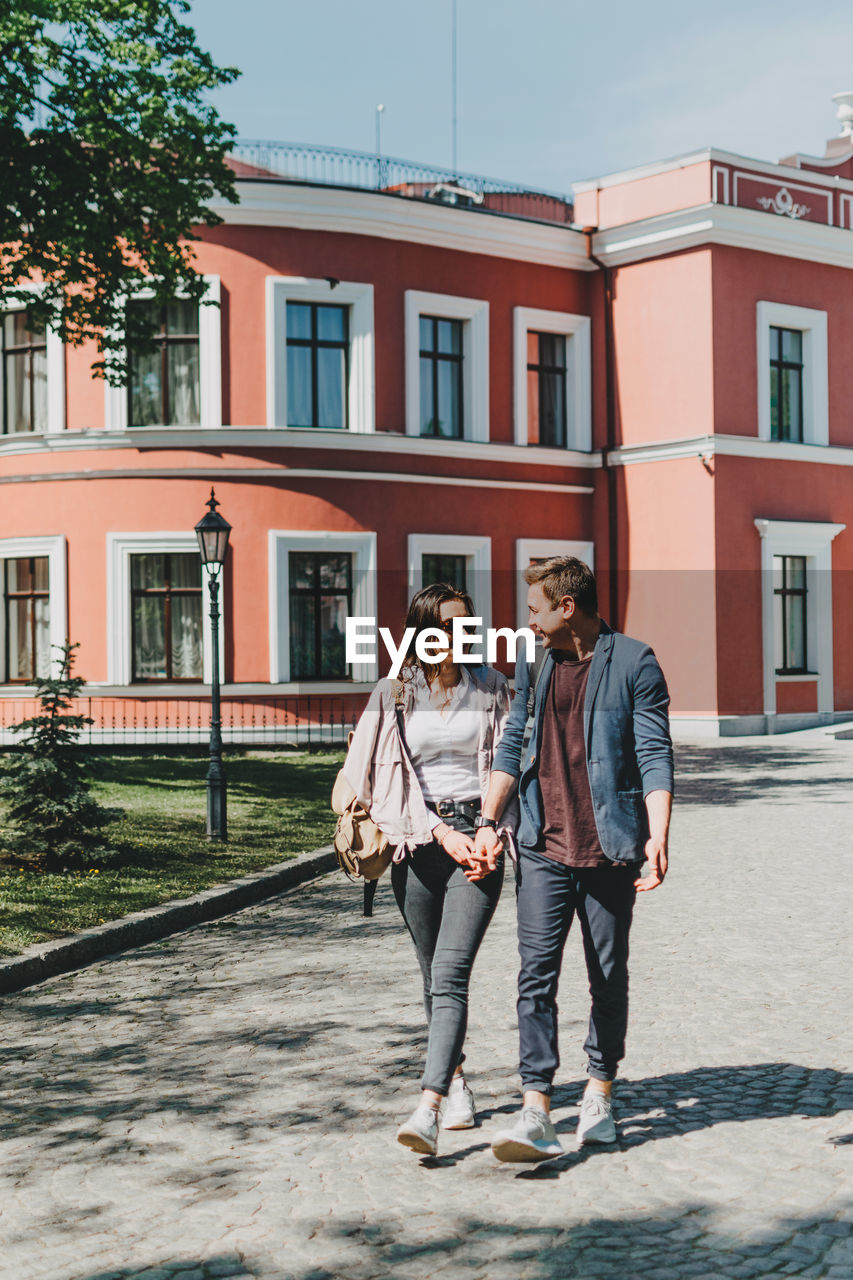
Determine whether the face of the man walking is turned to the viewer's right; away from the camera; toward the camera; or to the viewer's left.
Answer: to the viewer's left

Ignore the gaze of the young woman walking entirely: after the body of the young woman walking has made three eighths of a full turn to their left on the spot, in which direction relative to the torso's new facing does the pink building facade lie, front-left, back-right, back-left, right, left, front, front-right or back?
front-left

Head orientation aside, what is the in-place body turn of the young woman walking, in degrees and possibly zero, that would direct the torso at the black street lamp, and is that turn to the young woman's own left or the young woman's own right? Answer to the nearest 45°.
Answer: approximately 180°

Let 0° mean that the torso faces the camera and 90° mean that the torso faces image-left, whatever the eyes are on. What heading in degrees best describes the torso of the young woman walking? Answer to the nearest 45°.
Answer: approximately 0°

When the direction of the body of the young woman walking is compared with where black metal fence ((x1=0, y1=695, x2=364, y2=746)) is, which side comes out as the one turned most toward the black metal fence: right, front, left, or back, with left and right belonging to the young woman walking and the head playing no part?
back
